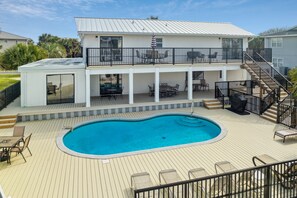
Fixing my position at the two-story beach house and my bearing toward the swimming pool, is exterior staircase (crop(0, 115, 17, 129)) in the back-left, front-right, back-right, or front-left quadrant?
front-right

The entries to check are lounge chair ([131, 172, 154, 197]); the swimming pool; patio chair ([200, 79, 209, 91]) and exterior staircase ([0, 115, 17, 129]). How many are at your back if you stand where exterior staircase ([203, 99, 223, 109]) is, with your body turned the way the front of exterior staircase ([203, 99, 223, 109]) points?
1

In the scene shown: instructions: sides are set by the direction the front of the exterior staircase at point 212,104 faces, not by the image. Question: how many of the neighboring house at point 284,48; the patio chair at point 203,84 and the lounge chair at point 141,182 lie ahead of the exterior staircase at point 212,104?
1

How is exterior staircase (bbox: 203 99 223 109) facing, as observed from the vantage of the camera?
facing the viewer

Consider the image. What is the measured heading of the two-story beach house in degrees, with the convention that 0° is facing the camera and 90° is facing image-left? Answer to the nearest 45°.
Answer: approximately 0°

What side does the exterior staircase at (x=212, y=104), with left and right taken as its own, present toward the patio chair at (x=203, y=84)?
back
